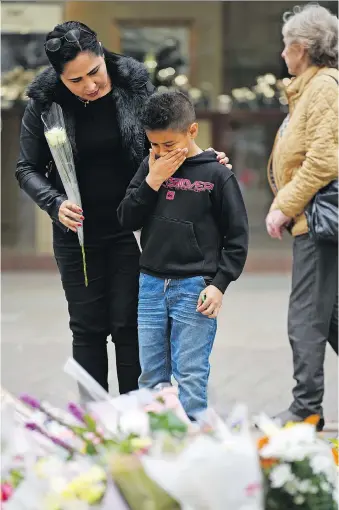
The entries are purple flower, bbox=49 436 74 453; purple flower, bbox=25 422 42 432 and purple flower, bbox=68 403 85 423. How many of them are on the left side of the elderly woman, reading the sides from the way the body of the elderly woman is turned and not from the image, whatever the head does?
3

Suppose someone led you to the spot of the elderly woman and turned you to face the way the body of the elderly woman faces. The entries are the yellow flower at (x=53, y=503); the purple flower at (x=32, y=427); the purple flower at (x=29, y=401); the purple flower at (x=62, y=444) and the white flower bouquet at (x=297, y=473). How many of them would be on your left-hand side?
5

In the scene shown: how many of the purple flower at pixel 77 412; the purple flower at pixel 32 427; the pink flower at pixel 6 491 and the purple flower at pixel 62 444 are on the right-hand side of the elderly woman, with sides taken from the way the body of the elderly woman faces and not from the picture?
0

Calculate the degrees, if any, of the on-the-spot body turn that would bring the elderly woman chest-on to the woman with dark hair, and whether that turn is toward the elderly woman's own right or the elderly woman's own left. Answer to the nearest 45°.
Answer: approximately 45° to the elderly woman's own left

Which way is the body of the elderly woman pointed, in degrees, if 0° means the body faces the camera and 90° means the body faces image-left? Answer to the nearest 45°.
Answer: approximately 90°

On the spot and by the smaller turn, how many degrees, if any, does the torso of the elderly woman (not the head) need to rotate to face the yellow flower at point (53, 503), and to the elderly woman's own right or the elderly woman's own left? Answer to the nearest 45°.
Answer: approximately 90° to the elderly woman's own left

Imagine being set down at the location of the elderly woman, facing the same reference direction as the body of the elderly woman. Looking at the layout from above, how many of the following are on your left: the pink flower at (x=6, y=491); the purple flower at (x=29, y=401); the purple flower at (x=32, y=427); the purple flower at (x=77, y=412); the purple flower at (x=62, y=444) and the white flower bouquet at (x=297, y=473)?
6

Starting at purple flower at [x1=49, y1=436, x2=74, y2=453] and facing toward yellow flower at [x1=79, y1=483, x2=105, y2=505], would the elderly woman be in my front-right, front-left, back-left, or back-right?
back-left

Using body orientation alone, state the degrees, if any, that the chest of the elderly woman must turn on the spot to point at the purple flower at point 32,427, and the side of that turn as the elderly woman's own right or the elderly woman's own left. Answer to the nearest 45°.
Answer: approximately 90° to the elderly woman's own left

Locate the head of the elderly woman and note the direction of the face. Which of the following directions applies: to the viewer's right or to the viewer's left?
to the viewer's left

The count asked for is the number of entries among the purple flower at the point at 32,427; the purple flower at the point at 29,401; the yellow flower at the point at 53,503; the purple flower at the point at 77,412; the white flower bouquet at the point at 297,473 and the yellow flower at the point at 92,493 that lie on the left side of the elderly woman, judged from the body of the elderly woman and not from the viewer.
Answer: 6

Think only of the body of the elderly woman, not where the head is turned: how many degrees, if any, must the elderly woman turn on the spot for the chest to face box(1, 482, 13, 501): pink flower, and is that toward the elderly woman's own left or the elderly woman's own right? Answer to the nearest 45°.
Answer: approximately 90° to the elderly woman's own left

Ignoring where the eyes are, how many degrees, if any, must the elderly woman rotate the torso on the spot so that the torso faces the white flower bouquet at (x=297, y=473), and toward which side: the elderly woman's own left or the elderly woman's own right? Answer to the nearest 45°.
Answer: approximately 90° to the elderly woman's own left

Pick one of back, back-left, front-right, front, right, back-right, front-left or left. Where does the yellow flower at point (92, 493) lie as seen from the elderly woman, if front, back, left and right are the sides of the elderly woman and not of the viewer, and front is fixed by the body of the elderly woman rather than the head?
left

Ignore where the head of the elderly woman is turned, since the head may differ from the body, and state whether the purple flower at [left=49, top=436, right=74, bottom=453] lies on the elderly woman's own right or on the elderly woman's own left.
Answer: on the elderly woman's own left

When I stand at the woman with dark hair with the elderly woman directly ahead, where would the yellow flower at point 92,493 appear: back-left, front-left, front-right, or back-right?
back-right

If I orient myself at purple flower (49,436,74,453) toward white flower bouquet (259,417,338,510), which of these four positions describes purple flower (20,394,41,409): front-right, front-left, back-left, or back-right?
back-left
